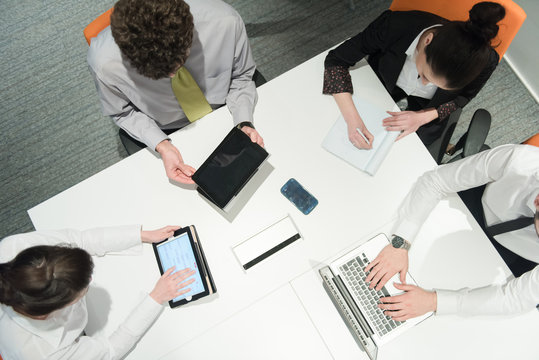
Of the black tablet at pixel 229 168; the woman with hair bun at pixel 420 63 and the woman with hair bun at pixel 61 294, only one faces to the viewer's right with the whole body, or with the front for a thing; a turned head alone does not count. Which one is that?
the woman with hair bun at pixel 61 294

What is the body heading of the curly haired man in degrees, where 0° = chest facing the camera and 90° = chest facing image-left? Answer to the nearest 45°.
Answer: approximately 315°

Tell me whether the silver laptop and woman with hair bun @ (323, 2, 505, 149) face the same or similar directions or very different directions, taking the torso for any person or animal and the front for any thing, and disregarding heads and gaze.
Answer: very different directions

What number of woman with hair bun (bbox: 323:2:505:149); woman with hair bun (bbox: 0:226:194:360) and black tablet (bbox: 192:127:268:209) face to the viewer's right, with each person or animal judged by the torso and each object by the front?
1

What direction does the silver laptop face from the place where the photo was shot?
facing away from the viewer and to the right of the viewer

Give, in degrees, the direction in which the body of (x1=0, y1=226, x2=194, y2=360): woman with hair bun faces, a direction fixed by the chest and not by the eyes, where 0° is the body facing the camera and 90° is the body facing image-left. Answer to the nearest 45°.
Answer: approximately 270°
